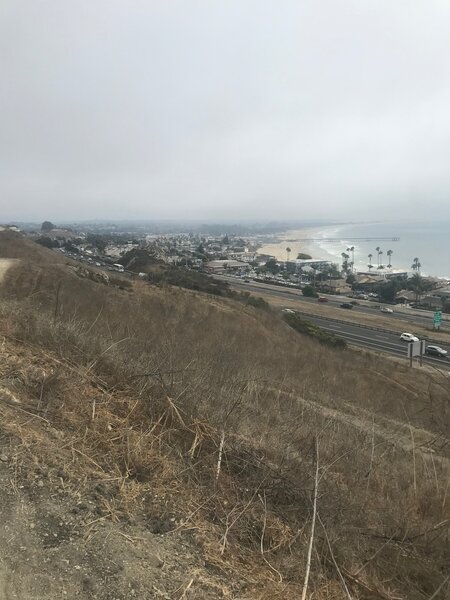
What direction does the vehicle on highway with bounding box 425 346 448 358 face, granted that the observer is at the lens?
facing the viewer and to the right of the viewer
